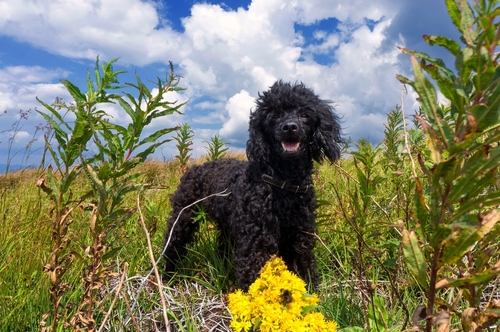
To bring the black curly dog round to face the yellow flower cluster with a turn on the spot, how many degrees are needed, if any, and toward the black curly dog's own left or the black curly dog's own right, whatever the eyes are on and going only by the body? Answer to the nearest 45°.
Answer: approximately 45° to the black curly dog's own right

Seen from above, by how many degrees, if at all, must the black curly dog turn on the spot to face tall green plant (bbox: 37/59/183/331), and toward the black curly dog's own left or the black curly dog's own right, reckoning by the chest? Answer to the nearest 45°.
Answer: approximately 90° to the black curly dog's own right

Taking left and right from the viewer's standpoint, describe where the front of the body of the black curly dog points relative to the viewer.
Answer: facing the viewer and to the right of the viewer

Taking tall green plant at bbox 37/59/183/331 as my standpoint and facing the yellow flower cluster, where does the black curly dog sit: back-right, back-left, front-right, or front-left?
front-left
